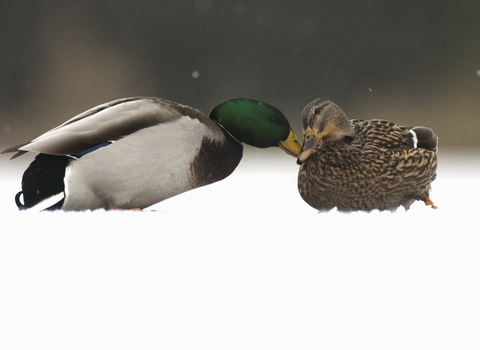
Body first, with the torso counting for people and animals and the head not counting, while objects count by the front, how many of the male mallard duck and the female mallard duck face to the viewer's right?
1

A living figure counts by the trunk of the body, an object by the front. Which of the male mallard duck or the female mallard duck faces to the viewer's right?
the male mallard duck

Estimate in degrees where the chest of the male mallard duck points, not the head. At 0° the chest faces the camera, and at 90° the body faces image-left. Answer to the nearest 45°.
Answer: approximately 270°

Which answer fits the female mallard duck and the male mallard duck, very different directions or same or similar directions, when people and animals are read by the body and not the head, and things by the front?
very different directions

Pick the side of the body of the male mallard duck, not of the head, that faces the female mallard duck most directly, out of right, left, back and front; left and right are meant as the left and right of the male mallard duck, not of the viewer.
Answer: front

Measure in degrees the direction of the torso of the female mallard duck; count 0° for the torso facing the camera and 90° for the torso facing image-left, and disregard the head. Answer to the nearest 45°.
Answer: approximately 45°

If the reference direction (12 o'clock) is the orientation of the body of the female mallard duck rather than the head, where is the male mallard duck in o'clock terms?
The male mallard duck is roughly at 1 o'clock from the female mallard duck.
